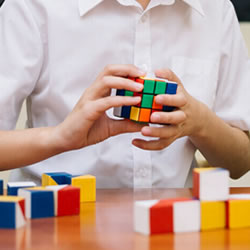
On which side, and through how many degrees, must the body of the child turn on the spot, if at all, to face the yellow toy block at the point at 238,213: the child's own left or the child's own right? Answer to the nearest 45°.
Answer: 0° — they already face it

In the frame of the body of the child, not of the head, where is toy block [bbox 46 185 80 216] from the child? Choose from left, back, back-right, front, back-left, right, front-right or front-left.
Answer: front

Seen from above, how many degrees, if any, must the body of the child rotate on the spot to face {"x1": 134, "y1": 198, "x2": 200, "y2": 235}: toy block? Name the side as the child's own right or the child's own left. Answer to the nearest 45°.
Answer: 0° — they already face it

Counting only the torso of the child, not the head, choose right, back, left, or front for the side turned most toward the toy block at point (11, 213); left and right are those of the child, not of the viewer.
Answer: front

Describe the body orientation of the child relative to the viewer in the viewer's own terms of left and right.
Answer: facing the viewer

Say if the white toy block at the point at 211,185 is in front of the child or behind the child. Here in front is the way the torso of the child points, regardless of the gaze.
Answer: in front
